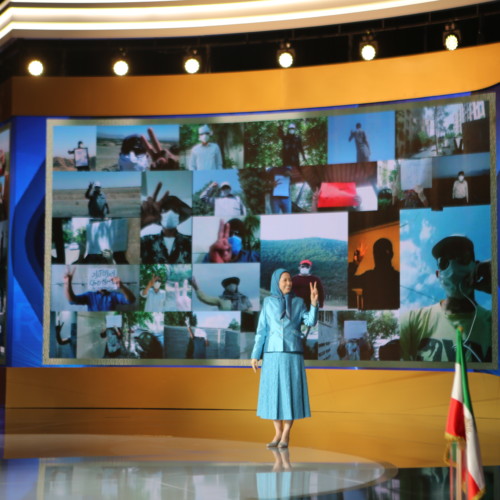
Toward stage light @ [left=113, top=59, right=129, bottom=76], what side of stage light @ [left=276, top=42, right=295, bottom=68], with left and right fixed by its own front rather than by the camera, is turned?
right

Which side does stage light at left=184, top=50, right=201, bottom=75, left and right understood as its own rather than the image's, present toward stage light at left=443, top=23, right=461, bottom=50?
left

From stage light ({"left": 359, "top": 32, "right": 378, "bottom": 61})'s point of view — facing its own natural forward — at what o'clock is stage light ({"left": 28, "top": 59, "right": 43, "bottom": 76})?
stage light ({"left": 28, "top": 59, "right": 43, "bottom": 76}) is roughly at 3 o'clock from stage light ({"left": 359, "top": 32, "right": 378, "bottom": 61}).

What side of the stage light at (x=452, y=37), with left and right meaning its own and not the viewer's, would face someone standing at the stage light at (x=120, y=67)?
right

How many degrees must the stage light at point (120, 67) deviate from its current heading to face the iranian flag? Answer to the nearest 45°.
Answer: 0° — it already faces it

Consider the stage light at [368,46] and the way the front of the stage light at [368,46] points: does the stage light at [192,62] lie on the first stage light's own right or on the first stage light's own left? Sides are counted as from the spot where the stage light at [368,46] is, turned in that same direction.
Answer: on the first stage light's own right

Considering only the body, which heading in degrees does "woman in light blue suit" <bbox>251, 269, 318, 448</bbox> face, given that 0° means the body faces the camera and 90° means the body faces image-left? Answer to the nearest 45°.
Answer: approximately 0°

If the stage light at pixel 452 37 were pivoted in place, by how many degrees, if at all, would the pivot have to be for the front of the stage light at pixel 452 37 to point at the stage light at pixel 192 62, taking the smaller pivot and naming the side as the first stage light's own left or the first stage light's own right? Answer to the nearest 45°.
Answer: approximately 90° to the first stage light's own right
